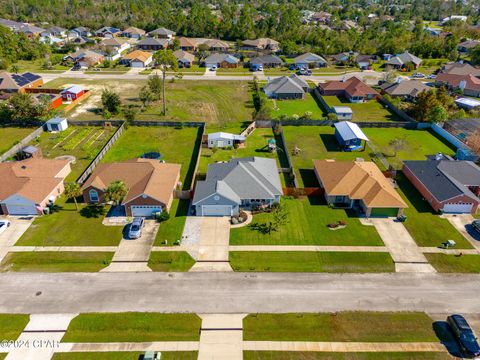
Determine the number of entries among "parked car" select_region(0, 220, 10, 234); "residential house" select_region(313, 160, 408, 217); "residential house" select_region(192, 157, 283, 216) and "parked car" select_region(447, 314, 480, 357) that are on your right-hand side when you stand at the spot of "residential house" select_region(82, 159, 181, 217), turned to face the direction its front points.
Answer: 1

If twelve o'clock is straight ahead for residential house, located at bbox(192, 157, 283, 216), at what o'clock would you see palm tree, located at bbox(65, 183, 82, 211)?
The palm tree is roughly at 3 o'clock from the residential house.

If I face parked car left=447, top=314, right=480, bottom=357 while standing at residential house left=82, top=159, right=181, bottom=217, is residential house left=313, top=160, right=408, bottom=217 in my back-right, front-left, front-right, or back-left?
front-left

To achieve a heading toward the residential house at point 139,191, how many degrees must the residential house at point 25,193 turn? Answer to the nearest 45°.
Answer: approximately 45° to its left

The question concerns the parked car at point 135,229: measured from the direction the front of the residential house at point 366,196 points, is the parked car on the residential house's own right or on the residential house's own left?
on the residential house's own right

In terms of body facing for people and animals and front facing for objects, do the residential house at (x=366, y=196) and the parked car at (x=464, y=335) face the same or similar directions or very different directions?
same or similar directions

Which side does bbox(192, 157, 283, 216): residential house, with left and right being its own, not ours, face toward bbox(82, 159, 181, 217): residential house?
right

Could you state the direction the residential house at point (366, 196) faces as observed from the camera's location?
facing the viewer

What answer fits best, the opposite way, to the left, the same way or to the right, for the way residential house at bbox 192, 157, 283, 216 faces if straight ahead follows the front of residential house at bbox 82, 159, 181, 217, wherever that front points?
the same way

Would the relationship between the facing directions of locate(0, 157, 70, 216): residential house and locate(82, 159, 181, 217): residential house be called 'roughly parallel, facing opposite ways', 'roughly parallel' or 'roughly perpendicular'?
roughly parallel

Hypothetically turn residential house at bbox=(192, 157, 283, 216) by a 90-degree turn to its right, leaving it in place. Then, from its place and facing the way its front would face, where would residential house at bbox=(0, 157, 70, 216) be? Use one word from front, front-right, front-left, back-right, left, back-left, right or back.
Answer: front

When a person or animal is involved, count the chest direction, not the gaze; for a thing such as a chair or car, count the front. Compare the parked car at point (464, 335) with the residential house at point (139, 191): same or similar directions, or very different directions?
same or similar directions

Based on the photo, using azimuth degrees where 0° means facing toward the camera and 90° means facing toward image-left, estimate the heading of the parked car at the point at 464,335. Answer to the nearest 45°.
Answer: approximately 315°

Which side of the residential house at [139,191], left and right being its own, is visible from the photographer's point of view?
front
